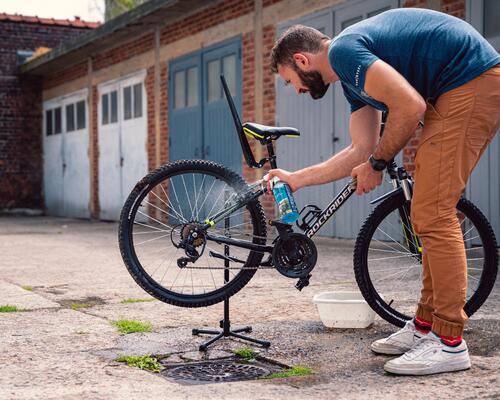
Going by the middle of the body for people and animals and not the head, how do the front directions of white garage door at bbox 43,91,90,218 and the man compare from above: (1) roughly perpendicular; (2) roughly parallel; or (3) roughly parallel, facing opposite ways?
roughly perpendicular

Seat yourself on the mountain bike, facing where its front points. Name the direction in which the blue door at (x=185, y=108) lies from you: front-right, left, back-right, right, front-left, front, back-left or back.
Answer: left

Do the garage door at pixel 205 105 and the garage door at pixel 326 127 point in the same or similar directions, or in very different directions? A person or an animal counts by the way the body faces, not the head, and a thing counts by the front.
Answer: same or similar directions

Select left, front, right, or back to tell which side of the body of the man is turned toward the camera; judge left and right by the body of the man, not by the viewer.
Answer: left

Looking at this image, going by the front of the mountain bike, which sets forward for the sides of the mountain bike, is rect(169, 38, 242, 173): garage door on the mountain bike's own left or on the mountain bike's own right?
on the mountain bike's own left

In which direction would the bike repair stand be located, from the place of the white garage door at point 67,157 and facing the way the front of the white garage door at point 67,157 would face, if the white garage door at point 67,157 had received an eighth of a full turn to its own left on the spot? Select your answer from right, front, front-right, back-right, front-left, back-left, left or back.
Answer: front

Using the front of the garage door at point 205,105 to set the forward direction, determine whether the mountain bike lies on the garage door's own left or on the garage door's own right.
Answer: on the garage door's own left

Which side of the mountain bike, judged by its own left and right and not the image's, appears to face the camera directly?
right

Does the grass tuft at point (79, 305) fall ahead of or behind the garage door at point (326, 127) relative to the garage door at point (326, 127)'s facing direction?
ahead

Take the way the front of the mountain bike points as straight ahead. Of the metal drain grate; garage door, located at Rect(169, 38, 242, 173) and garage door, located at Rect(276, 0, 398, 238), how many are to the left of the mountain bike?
2

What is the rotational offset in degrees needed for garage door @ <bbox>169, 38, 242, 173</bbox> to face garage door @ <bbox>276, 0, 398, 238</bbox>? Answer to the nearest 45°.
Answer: approximately 90° to its left

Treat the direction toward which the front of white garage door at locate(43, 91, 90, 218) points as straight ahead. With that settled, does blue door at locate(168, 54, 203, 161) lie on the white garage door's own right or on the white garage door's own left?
on the white garage door's own left

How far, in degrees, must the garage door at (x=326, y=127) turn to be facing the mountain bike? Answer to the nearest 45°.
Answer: approximately 45° to its left

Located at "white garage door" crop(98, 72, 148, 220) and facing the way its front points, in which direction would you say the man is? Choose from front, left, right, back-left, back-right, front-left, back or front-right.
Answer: front-left
